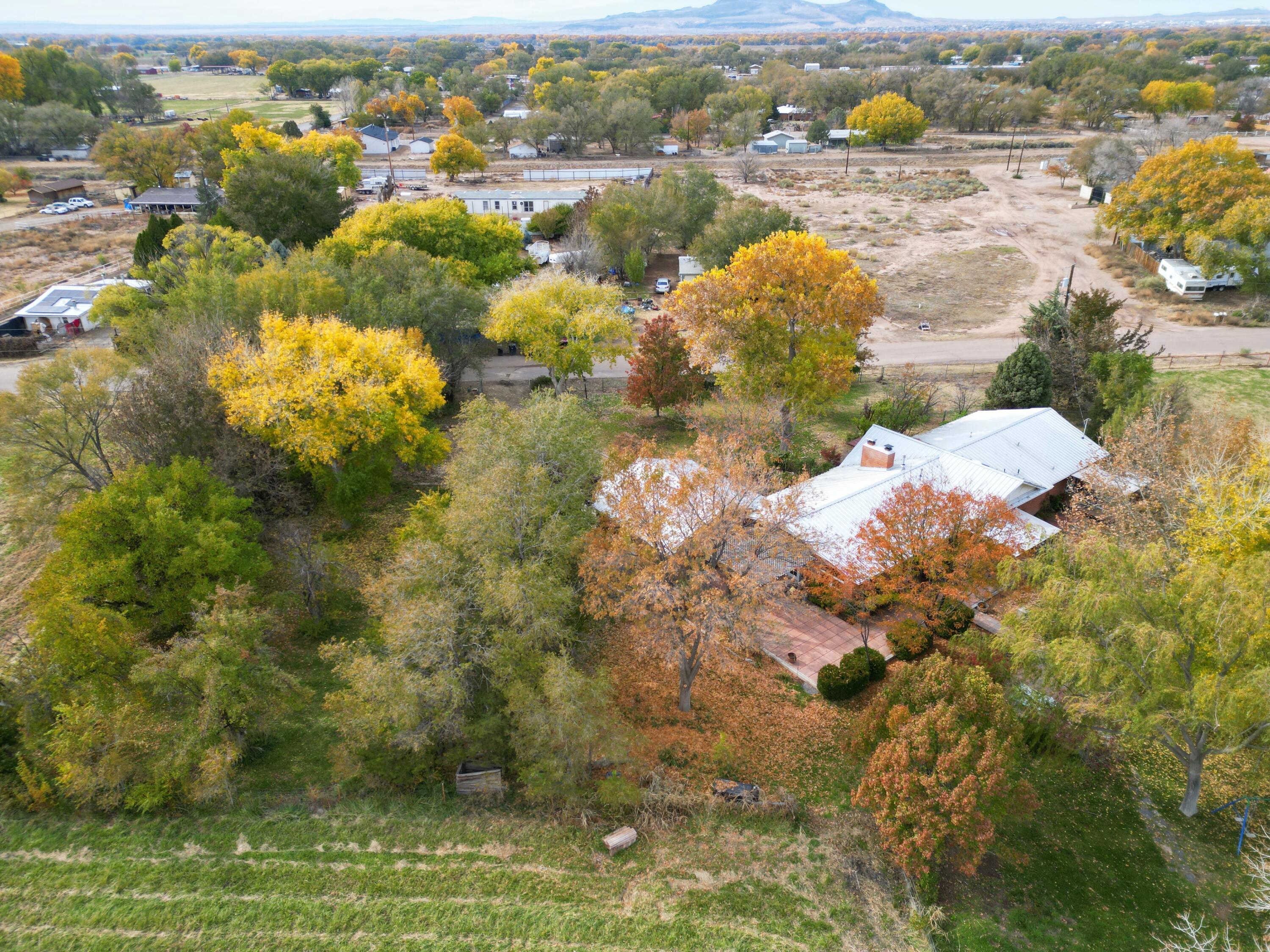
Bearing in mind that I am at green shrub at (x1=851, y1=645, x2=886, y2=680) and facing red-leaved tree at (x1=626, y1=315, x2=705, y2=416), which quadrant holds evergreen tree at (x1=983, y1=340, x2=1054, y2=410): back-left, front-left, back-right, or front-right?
front-right

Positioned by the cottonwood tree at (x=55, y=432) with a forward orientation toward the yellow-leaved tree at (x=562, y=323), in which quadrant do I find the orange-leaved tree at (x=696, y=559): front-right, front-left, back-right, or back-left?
front-right

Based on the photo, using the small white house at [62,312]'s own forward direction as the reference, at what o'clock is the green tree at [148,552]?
The green tree is roughly at 12 o'clock from the small white house.

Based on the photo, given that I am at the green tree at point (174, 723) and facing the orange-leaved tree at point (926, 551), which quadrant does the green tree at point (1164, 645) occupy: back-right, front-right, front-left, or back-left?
front-right

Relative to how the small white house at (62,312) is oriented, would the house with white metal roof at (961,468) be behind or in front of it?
in front

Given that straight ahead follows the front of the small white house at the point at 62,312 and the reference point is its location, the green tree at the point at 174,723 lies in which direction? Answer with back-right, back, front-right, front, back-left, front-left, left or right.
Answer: front

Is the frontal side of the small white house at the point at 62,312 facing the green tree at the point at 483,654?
yes

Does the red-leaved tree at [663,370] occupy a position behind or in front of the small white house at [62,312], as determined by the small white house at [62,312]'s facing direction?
in front

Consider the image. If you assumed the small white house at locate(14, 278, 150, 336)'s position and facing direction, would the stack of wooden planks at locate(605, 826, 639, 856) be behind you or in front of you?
in front

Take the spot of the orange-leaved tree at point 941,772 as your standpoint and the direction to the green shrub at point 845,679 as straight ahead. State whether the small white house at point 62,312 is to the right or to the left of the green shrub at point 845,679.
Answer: left

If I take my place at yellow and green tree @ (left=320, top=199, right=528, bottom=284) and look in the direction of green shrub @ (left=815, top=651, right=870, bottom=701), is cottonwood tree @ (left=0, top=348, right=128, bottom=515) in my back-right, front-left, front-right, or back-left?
front-right

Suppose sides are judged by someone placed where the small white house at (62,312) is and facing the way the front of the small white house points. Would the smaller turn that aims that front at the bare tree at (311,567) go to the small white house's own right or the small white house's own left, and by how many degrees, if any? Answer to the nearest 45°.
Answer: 0° — it already faces it

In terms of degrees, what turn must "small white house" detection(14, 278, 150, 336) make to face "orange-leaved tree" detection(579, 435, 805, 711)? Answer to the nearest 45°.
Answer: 0° — it already faces it

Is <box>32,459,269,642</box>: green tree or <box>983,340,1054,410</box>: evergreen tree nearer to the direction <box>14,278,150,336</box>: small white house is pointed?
the green tree

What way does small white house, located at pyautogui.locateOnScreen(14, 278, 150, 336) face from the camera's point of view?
toward the camera

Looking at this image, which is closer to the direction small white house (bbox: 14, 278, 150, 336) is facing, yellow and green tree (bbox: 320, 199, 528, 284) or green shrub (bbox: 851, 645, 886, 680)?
the green shrub

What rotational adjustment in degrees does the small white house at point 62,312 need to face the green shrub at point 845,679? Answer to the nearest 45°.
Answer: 0° — it already faces it
